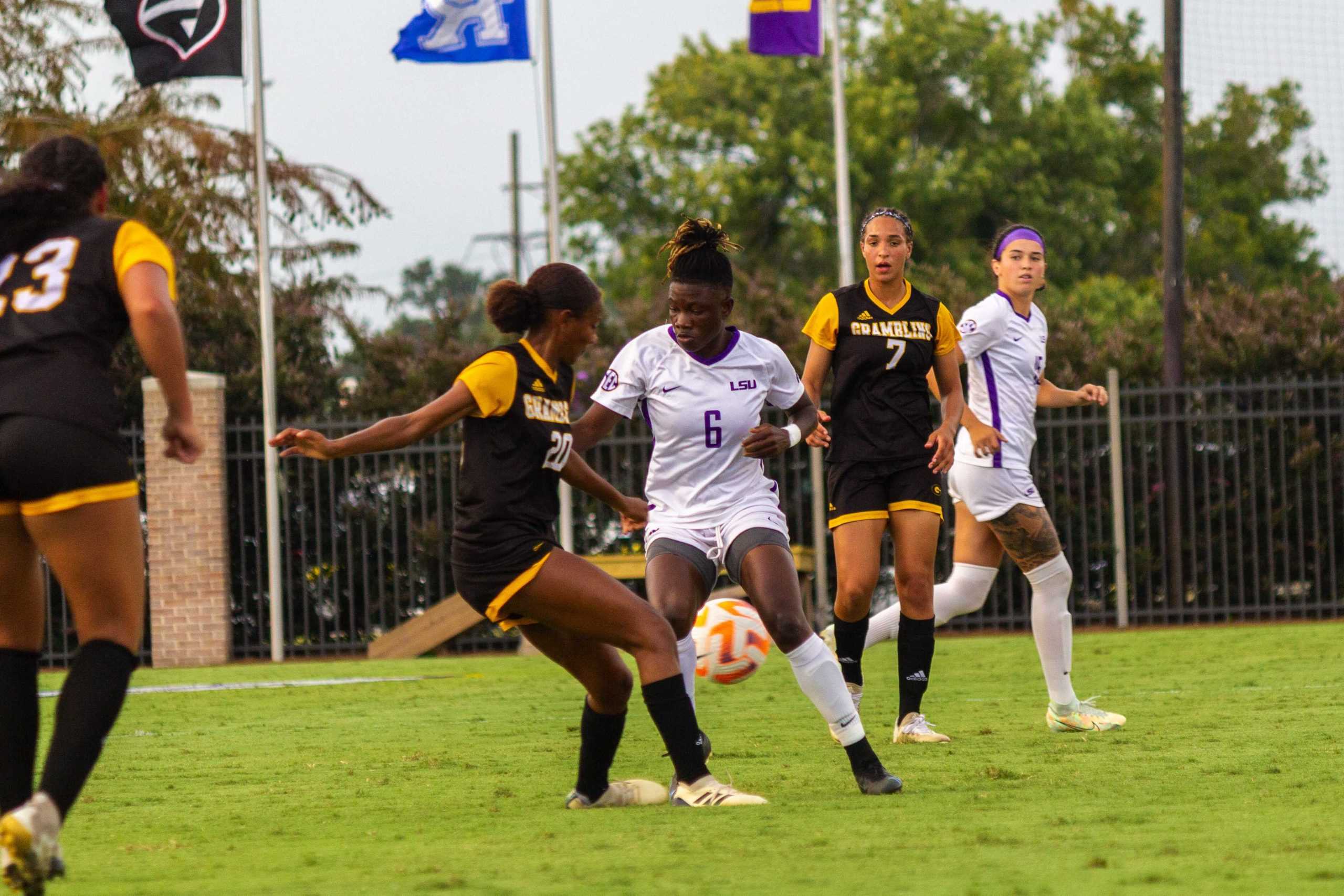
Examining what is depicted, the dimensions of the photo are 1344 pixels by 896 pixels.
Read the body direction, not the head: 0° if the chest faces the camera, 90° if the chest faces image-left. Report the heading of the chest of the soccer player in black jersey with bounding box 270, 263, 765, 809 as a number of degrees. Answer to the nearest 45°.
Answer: approximately 315°

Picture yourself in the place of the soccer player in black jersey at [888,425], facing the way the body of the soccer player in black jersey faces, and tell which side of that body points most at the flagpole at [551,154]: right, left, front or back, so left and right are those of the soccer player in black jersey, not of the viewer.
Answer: back

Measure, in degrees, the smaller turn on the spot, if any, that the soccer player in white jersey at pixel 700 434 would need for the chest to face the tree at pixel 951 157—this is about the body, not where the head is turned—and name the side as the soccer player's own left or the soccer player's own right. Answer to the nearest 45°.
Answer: approximately 180°

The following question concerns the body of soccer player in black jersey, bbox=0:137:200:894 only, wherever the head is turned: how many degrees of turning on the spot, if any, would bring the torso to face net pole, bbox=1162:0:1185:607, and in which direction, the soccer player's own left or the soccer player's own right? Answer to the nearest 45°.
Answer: approximately 45° to the soccer player's own right

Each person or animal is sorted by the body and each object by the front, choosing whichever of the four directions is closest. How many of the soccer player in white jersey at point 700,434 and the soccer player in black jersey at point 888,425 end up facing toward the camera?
2

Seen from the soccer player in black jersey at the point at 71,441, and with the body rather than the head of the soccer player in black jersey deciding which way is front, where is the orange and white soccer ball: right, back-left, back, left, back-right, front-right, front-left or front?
front-right

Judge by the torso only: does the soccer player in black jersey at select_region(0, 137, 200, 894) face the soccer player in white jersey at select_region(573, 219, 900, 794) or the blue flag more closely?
the blue flag

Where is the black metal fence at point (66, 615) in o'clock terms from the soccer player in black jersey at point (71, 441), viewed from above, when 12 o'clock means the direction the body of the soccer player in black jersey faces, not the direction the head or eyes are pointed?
The black metal fence is roughly at 12 o'clock from the soccer player in black jersey.

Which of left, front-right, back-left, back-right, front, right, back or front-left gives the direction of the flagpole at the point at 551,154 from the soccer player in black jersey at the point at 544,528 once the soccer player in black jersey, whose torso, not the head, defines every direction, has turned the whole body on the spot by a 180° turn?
front-right

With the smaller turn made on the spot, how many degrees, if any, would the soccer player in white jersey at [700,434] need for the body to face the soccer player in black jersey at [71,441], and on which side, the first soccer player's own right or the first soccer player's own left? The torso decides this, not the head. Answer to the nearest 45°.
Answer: approximately 45° to the first soccer player's own right

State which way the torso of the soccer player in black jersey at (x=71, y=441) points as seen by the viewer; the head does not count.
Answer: away from the camera

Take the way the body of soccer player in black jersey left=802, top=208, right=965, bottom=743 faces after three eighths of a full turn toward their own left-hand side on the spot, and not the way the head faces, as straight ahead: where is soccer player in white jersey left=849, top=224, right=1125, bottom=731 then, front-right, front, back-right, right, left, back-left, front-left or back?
front

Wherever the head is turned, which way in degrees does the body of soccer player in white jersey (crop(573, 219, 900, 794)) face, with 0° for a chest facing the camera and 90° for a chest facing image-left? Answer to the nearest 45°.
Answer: approximately 0°

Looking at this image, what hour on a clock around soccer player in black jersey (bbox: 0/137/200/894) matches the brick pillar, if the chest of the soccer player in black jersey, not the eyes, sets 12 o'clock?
The brick pillar is roughly at 12 o'clock from the soccer player in black jersey.
